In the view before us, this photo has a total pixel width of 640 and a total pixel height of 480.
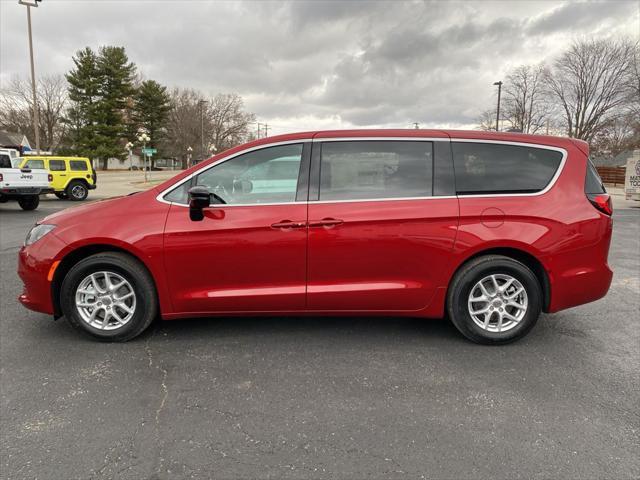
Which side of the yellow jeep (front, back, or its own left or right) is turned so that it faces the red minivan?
left

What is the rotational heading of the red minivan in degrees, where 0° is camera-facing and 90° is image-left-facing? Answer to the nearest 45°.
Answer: approximately 90°

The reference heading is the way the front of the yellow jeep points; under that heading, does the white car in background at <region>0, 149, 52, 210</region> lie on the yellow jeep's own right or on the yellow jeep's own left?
on the yellow jeep's own left

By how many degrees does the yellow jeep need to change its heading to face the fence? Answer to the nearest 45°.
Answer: approximately 180°

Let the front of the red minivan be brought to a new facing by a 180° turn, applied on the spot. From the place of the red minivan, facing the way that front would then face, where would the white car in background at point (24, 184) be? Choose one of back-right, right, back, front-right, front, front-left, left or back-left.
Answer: back-left

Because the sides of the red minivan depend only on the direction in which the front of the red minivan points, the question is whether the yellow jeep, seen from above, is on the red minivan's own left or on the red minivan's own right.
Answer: on the red minivan's own right

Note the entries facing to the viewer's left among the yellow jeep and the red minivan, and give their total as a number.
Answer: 2

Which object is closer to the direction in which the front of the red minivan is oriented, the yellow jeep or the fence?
the yellow jeep

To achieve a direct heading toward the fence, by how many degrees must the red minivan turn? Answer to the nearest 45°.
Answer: approximately 135° to its right

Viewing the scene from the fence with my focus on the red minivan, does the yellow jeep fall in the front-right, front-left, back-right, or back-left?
front-right

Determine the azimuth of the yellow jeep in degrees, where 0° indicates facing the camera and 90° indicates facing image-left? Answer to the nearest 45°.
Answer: approximately 90°
